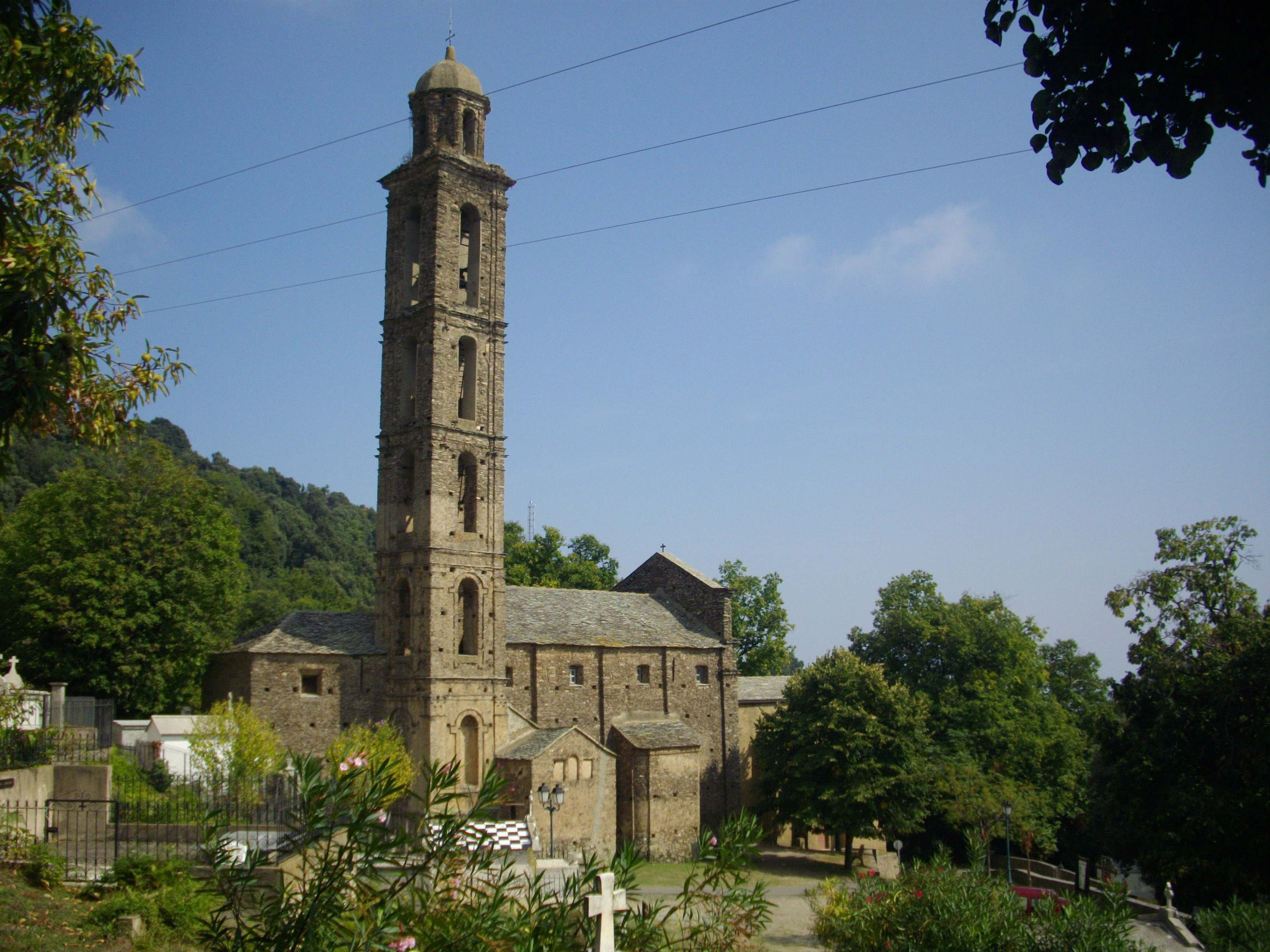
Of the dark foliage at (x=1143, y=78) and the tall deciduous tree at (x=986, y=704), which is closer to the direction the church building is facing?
the tall deciduous tree

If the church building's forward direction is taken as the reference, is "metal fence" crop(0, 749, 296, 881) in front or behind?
behind

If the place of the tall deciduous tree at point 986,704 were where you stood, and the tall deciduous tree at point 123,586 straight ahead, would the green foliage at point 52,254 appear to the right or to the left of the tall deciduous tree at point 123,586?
left

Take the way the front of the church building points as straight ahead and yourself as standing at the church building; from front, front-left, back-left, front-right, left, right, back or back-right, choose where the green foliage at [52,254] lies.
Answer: back-right

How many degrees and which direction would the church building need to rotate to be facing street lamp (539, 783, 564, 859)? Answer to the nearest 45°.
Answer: approximately 135° to its right

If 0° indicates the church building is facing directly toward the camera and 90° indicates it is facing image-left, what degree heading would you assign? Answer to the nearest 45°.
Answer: approximately 225°

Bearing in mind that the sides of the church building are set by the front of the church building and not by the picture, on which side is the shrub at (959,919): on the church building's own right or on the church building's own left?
on the church building's own right

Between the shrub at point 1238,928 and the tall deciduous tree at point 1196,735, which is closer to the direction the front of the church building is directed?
the tall deciduous tree
